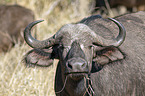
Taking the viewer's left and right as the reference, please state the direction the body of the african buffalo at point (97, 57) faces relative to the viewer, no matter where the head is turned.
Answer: facing the viewer and to the left of the viewer

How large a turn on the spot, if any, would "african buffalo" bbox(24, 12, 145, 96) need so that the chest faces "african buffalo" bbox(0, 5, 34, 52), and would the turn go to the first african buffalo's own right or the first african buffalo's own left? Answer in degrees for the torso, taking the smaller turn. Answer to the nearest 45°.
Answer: approximately 90° to the first african buffalo's own right
